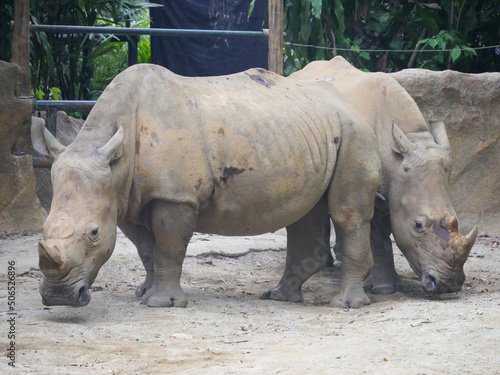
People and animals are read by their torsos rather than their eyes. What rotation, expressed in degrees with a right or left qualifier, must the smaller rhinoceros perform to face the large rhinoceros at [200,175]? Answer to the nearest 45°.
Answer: approximately 90° to its right

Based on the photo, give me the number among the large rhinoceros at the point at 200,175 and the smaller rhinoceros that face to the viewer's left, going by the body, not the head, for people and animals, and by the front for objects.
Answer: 1

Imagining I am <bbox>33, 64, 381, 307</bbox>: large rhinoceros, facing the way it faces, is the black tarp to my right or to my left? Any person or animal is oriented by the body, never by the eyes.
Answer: on my right

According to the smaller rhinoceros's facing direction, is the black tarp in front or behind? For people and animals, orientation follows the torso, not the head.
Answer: behind

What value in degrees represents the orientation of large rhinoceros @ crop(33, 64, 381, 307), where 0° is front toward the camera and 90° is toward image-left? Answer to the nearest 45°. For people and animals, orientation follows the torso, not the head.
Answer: approximately 90°

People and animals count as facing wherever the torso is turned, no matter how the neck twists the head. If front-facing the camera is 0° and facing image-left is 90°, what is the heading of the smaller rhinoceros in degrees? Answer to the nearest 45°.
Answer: approximately 315°

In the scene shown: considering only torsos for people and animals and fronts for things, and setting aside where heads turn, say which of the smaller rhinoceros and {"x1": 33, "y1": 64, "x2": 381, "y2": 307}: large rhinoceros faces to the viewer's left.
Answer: the large rhinoceros

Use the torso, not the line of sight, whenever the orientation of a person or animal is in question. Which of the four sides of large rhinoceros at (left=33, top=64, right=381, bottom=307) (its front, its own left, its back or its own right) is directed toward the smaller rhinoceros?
back
